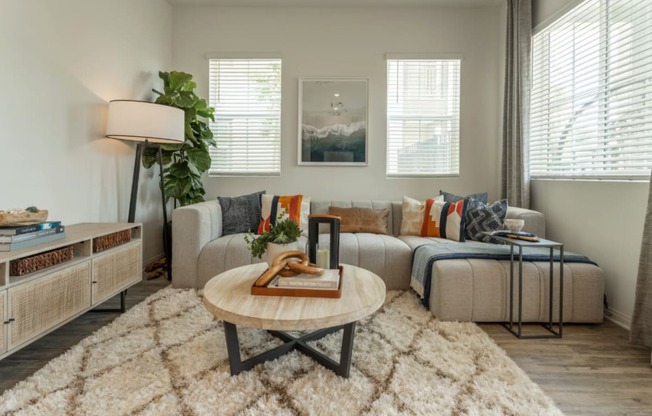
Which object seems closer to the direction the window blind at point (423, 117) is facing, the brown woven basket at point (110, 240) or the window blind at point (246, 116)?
the brown woven basket

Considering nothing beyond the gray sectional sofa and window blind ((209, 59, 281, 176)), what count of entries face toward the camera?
2

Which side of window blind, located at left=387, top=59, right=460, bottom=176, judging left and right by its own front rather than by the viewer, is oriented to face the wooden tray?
front

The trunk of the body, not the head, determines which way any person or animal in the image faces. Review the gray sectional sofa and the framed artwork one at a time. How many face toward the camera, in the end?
2

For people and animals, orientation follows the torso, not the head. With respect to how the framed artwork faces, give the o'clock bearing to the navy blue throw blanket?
The navy blue throw blanket is roughly at 11 o'clock from the framed artwork.

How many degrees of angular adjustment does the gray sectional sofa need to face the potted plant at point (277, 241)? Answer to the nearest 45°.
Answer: approximately 45° to its right

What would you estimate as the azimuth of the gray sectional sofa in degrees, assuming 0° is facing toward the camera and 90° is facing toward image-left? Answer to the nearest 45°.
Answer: approximately 0°

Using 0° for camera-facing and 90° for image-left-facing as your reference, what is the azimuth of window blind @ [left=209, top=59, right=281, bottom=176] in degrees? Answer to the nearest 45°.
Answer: approximately 0°

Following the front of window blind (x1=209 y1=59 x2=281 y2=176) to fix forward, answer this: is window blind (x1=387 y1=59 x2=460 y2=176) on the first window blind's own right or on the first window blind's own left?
on the first window blind's own left

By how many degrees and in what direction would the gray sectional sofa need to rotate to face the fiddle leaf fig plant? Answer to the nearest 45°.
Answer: approximately 90° to its right
